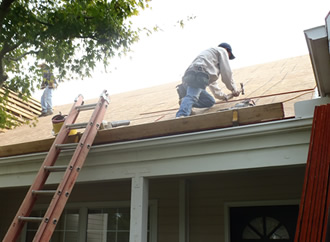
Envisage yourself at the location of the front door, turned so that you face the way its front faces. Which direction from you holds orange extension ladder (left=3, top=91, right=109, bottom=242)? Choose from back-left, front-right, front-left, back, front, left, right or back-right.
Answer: front-right

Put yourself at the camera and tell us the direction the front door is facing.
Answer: facing the viewer

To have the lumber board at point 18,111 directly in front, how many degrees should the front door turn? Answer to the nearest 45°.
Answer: approximately 135° to its right

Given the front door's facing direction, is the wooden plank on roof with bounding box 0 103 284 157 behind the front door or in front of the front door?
in front

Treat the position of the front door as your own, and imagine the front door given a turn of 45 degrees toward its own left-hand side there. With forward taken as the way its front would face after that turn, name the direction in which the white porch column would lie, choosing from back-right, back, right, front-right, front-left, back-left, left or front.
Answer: right
